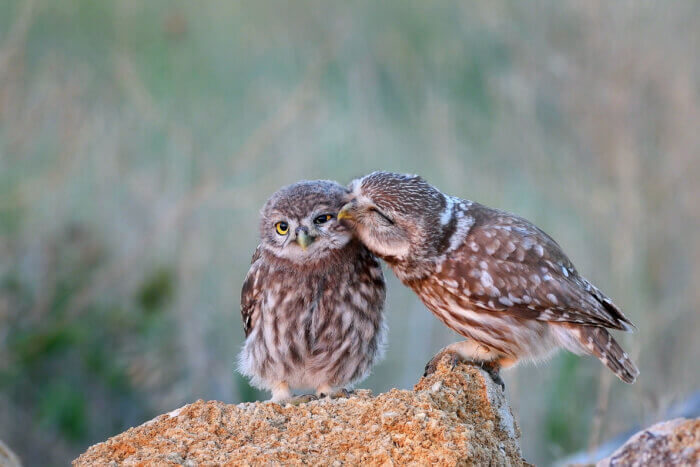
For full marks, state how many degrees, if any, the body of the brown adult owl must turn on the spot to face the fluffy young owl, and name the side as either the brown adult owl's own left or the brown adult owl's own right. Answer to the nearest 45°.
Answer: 0° — it already faces it

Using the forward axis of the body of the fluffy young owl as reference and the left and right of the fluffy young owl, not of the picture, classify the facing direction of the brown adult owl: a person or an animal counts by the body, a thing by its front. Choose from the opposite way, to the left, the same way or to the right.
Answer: to the right

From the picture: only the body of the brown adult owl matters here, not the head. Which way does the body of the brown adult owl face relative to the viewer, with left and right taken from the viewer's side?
facing to the left of the viewer

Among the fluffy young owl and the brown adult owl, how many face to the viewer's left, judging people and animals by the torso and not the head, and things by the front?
1

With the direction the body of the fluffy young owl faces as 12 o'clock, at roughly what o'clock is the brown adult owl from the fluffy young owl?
The brown adult owl is roughly at 10 o'clock from the fluffy young owl.

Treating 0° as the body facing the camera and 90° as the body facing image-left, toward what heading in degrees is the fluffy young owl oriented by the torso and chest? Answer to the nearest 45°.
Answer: approximately 0°
